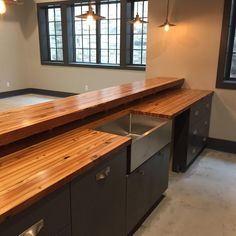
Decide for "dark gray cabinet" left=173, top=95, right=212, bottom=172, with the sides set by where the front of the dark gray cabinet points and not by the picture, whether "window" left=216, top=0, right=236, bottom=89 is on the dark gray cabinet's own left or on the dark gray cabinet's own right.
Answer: on the dark gray cabinet's own left

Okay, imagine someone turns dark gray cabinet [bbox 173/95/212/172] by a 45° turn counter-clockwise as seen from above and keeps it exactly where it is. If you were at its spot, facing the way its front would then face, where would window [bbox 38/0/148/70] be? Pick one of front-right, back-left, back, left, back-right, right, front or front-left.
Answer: back-left

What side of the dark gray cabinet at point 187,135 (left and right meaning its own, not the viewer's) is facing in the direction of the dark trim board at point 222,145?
left

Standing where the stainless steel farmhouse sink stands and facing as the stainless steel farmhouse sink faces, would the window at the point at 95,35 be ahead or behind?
behind

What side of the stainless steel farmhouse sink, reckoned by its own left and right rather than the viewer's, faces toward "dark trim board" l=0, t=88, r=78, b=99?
back

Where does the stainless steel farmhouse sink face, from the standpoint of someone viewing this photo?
facing the viewer and to the right of the viewer

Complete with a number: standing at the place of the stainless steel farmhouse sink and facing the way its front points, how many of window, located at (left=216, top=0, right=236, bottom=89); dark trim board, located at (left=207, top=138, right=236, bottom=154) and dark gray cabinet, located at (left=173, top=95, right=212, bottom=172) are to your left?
3

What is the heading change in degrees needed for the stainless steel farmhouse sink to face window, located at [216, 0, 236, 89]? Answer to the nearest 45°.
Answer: approximately 90° to its left

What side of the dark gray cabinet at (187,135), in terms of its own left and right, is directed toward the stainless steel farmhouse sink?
right

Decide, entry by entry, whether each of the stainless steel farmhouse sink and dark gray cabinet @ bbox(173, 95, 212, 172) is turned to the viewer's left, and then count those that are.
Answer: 0

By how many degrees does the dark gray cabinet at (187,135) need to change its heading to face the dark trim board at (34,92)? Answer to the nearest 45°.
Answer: approximately 180°
